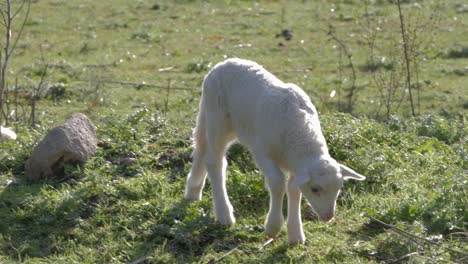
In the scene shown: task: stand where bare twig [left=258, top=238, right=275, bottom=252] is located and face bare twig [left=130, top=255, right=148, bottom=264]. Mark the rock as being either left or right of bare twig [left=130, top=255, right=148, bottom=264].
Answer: right

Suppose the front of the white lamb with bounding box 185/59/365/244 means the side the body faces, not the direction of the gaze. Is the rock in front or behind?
behind

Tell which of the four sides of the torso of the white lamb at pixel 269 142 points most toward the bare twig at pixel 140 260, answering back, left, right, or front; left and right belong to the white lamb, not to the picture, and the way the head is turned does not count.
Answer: right

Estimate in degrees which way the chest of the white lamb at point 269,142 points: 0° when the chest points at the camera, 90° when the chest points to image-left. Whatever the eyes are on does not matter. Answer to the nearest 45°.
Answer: approximately 315°

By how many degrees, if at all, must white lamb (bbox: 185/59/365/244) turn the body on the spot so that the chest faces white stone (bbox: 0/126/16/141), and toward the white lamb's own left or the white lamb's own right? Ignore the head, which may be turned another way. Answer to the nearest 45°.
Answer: approximately 180°
